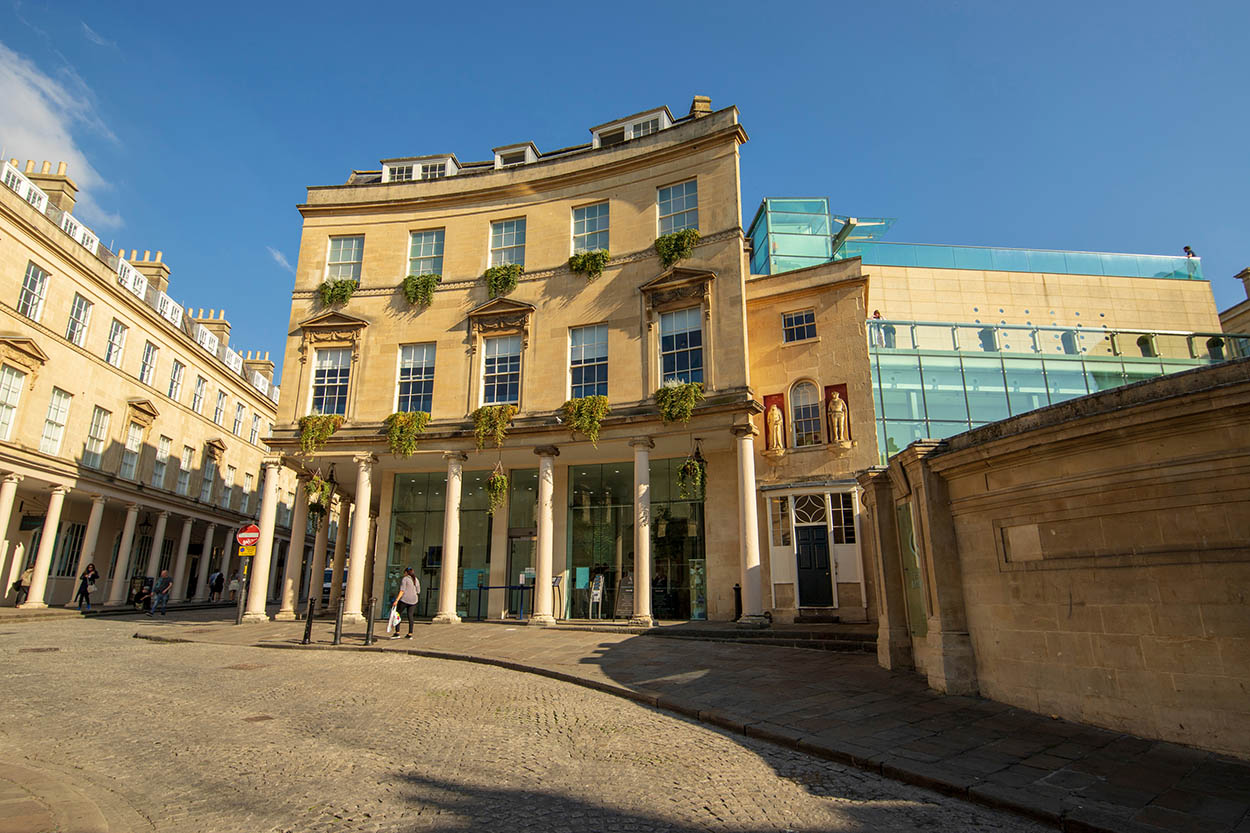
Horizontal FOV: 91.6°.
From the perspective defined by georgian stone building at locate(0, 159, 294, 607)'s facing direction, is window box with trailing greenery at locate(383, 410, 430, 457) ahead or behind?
ahead

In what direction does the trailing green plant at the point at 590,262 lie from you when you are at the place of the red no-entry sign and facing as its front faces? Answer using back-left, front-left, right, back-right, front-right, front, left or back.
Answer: front-left

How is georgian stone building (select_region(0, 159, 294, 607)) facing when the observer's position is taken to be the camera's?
facing the viewer and to the right of the viewer

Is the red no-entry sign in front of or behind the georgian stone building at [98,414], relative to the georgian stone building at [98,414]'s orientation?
in front

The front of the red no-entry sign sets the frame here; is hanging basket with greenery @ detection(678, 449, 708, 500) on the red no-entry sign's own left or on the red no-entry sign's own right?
on the red no-entry sign's own left

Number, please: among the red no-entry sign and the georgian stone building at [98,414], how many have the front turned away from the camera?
0

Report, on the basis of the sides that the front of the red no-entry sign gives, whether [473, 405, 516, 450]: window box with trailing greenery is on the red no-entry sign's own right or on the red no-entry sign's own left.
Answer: on the red no-entry sign's own left

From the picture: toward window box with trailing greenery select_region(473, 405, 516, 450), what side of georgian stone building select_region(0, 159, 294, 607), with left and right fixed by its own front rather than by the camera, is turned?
front

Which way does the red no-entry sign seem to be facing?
toward the camera

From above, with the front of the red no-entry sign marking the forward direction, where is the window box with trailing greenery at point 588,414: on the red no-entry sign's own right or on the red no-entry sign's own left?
on the red no-entry sign's own left

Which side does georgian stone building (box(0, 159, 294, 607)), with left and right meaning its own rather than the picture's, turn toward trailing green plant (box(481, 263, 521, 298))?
front
